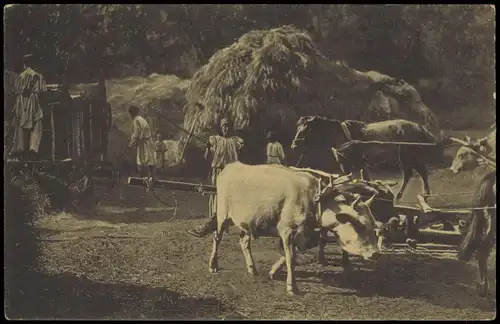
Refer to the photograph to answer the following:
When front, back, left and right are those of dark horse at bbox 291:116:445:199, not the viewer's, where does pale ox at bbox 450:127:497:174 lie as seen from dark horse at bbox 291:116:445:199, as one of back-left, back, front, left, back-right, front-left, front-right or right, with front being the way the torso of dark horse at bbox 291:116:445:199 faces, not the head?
back

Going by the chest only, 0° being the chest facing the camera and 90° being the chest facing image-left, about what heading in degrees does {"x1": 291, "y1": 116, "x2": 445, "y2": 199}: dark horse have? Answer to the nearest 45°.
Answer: approximately 90°

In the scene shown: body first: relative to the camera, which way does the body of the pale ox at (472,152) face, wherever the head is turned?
to the viewer's left

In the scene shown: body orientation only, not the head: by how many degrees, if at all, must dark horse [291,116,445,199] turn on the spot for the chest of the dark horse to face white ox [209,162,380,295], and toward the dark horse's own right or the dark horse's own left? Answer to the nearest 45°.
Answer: approximately 45° to the dark horse's own left

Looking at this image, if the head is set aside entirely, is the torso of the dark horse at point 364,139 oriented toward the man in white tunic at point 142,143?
yes

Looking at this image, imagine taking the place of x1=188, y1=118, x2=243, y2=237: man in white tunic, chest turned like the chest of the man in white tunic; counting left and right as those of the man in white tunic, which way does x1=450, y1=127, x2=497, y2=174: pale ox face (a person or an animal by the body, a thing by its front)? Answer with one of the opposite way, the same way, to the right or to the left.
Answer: to the right

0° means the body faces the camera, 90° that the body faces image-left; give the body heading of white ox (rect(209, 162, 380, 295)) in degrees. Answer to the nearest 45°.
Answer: approximately 315°

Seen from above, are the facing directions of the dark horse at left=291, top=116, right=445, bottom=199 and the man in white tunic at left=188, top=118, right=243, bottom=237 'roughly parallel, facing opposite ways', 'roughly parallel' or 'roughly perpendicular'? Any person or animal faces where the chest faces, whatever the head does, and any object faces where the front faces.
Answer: roughly perpendicular

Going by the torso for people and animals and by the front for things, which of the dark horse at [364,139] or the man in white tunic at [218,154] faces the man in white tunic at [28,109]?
the dark horse

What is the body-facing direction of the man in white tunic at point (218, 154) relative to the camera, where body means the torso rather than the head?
toward the camera

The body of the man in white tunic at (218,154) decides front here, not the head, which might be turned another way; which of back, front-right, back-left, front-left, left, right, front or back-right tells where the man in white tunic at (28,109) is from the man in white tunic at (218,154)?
right

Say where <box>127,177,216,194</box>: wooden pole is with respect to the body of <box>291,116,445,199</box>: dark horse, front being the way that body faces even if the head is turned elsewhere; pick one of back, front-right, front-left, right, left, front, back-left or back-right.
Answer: front
